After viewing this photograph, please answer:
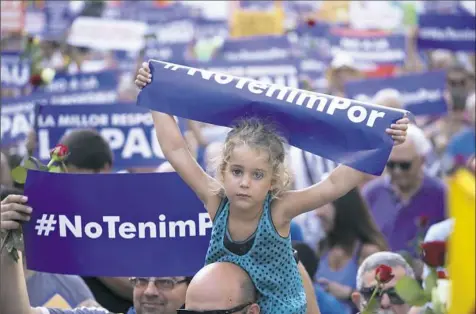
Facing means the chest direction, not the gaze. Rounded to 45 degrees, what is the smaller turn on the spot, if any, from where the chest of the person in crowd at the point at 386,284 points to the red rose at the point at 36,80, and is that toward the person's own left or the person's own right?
approximately 135° to the person's own right

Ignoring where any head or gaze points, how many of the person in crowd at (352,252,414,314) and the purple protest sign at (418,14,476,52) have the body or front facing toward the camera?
2

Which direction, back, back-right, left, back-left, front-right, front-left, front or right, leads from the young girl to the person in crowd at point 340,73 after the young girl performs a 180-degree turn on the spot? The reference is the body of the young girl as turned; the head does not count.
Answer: front

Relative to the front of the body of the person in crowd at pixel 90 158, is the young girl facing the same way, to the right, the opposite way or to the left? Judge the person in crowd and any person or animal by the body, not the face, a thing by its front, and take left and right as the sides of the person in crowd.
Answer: the opposite way

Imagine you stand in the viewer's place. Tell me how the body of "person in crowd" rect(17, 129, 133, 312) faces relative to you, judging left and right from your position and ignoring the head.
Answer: facing away from the viewer

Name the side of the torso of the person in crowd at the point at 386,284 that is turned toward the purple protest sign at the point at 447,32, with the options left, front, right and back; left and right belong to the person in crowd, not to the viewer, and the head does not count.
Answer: back

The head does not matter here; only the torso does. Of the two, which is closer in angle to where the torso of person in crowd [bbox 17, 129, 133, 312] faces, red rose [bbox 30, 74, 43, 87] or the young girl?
the young girl

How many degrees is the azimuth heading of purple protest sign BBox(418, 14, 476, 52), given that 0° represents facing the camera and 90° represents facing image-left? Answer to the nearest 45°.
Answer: approximately 0°

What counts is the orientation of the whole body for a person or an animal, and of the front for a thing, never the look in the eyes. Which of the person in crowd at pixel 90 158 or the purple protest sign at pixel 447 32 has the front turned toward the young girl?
the purple protest sign
